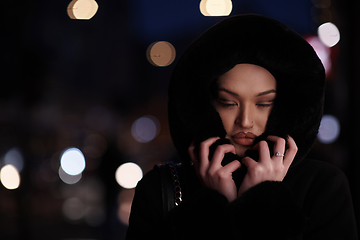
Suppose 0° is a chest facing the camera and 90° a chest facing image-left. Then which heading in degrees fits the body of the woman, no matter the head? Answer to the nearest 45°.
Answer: approximately 0°
